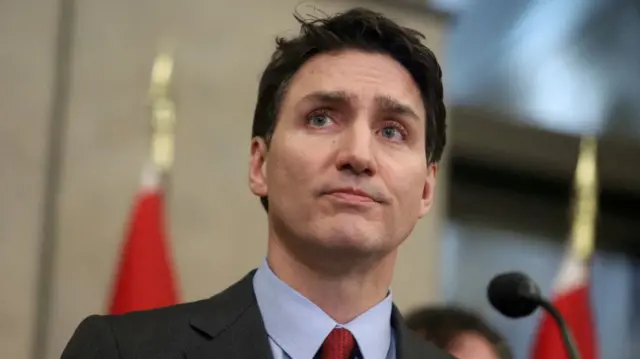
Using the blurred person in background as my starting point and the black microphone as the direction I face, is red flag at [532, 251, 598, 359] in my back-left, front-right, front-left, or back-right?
back-left

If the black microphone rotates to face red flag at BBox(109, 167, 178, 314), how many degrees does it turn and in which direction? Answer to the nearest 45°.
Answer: approximately 45° to its right

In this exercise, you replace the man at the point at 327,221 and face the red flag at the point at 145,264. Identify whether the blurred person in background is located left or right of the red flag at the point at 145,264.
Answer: right

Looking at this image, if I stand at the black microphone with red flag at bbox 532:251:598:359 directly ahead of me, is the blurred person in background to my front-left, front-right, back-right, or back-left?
front-left

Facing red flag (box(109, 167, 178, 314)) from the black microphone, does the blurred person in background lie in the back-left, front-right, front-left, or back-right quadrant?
front-right

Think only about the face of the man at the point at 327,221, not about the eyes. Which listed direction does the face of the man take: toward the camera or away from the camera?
toward the camera

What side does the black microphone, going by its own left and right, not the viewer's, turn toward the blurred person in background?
right

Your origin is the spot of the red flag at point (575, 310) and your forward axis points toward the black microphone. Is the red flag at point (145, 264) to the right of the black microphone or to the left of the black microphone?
right

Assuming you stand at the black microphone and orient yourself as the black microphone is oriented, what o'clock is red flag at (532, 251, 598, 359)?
The red flag is roughly at 3 o'clock from the black microphone.

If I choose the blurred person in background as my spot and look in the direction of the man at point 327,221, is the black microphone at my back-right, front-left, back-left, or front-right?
front-left

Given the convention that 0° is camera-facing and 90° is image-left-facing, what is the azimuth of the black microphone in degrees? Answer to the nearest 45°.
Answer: approximately 90°
